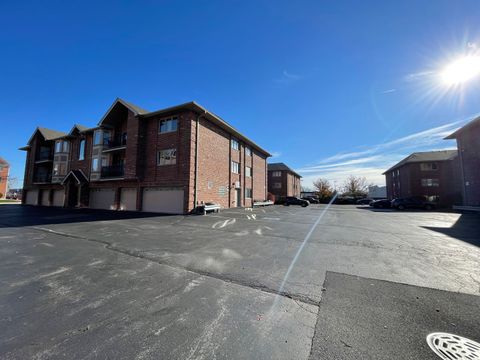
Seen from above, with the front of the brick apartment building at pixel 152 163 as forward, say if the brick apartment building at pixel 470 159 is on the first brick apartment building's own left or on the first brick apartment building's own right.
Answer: on the first brick apartment building's own left

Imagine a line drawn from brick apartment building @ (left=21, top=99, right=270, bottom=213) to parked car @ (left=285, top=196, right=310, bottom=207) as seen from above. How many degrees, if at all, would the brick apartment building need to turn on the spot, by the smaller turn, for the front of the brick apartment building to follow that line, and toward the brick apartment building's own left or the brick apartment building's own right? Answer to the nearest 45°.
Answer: approximately 135° to the brick apartment building's own left

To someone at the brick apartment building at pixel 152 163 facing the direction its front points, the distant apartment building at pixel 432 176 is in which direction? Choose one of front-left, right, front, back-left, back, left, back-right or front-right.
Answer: back-left

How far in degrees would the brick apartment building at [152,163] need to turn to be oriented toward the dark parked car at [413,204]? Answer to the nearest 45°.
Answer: approximately 135° to its left

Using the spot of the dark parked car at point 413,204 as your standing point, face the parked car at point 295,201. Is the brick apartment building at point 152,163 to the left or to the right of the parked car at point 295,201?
left
